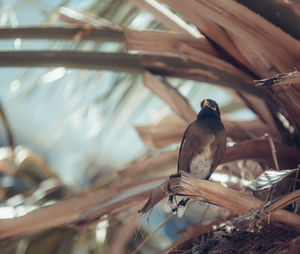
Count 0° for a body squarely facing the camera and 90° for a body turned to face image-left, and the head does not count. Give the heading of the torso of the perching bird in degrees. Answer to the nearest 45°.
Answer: approximately 0°
